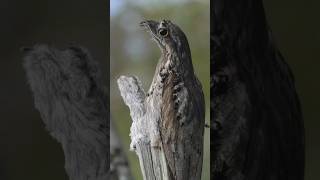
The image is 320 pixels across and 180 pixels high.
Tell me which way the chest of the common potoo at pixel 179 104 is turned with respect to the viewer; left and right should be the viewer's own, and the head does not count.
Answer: facing to the left of the viewer
